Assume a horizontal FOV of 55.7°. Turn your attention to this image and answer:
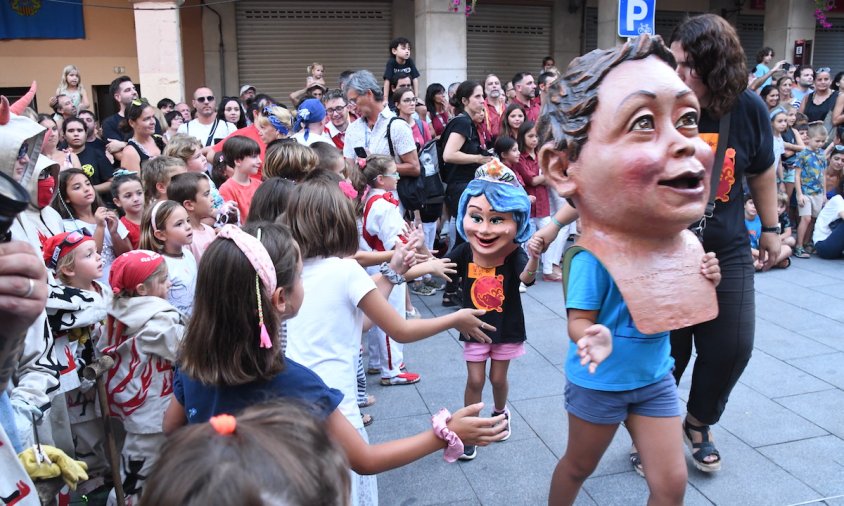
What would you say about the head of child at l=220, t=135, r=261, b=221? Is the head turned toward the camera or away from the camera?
toward the camera

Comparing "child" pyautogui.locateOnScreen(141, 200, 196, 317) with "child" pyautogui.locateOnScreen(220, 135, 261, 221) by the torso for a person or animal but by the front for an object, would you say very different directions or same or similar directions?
same or similar directions

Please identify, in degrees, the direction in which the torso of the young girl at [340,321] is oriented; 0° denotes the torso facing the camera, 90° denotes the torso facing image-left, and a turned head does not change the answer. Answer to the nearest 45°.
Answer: approximately 225°

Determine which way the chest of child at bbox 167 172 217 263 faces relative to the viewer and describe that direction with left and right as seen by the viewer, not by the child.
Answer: facing to the right of the viewer

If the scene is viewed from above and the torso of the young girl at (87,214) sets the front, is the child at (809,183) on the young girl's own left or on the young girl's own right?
on the young girl's own left

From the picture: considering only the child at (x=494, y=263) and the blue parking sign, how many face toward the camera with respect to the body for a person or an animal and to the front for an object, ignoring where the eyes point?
2

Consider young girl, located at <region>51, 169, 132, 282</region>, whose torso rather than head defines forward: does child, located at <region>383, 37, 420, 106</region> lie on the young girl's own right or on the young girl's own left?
on the young girl's own left

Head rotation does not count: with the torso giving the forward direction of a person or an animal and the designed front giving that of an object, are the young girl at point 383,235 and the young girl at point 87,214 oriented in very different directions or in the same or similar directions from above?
same or similar directions

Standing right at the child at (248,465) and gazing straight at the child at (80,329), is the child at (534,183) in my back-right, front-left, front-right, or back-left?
front-right

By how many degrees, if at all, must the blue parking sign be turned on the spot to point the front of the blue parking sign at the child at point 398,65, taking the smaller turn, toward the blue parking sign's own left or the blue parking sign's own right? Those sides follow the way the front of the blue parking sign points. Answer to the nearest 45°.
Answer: approximately 135° to the blue parking sign's own right

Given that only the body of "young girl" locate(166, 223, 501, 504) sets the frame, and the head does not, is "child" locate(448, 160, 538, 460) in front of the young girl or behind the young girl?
in front

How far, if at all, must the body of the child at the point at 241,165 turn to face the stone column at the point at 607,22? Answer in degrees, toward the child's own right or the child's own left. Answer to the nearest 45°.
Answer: approximately 90° to the child's own left

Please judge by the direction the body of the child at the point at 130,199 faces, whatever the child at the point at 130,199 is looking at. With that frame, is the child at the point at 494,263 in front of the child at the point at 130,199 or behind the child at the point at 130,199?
in front

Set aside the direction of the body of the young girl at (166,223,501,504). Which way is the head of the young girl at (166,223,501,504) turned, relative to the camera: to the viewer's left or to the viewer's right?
to the viewer's right

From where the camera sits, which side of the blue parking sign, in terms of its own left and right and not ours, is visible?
front

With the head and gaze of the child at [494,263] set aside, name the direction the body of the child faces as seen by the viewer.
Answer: toward the camera
